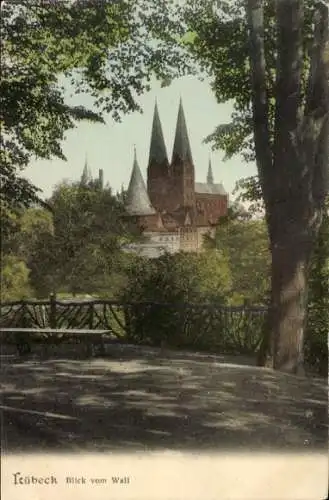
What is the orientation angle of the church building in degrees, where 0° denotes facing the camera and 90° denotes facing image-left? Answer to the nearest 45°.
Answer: approximately 45°
